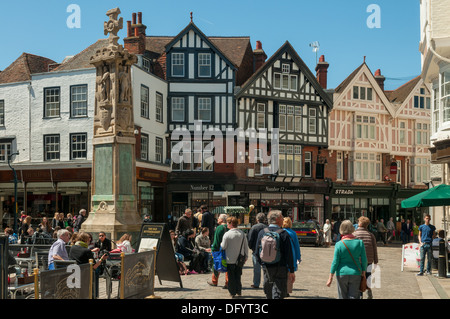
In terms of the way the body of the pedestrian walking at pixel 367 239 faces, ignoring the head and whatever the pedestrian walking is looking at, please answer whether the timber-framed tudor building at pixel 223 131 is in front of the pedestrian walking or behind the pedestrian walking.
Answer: in front

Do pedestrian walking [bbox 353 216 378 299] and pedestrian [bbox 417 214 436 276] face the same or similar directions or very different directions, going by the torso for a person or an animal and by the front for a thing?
very different directions

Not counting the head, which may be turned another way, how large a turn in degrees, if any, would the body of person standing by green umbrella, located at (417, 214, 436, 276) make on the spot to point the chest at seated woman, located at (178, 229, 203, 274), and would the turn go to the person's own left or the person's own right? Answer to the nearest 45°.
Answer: approximately 45° to the person's own right

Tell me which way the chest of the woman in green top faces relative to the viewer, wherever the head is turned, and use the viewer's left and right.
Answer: facing away from the viewer

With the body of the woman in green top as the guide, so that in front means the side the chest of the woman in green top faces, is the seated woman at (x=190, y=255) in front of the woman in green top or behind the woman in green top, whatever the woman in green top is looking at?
in front

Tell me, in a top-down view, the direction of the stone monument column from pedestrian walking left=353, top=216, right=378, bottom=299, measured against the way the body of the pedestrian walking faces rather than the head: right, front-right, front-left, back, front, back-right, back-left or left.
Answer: front-left

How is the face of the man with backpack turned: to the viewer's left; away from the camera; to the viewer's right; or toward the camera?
away from the camera

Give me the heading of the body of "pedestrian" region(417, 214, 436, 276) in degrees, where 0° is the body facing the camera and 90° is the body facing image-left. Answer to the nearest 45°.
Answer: approximately 0°

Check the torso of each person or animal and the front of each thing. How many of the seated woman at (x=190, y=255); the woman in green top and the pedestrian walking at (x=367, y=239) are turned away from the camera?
2

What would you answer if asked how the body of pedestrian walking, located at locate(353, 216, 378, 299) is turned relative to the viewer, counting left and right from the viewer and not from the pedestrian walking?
facing away from the viewer
